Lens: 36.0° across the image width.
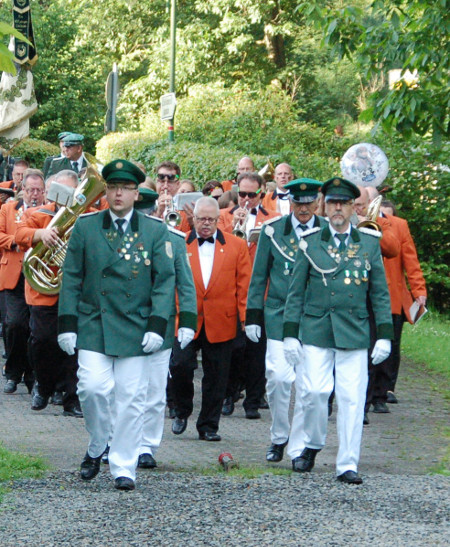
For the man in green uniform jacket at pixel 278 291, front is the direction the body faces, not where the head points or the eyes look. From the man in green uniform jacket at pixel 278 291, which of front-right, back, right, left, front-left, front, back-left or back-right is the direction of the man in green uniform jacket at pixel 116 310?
front-right

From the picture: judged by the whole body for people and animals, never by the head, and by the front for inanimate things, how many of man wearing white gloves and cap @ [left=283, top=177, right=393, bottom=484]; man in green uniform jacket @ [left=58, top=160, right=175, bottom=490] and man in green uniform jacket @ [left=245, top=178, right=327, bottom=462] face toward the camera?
3

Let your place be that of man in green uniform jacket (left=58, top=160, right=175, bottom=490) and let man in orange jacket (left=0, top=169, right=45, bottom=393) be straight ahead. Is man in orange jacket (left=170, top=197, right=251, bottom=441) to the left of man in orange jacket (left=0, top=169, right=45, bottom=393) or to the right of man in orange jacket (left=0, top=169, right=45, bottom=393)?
right

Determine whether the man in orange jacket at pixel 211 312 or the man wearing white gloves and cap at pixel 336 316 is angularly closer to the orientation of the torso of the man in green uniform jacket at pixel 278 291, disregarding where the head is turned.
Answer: the man wearing white gloves and cap

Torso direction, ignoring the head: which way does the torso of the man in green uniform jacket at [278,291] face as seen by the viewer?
toward the camera

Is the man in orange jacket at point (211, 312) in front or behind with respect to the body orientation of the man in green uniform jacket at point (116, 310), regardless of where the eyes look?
behind

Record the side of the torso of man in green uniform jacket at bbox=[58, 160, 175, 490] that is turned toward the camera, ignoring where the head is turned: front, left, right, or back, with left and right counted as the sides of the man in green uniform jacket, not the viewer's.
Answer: front

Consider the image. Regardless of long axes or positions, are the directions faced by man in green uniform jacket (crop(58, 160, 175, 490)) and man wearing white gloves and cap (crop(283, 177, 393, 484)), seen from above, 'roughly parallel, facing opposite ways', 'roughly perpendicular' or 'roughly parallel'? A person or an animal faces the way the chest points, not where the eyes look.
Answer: roughly parallel

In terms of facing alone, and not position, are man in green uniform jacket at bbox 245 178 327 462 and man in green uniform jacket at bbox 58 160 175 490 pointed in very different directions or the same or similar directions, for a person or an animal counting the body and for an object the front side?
same or similar directions

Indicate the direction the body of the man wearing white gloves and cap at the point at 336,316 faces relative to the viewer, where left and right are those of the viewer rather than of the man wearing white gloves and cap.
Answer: facing the viewer

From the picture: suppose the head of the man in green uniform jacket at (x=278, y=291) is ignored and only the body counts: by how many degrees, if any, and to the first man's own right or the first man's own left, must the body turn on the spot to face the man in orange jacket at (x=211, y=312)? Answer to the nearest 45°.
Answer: approximately 135° to the first man's own right

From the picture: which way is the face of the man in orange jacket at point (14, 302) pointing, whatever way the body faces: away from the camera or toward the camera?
toward the camera

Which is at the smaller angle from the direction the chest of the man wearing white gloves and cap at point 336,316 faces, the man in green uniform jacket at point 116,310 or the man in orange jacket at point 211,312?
the man in green uniform jacket
